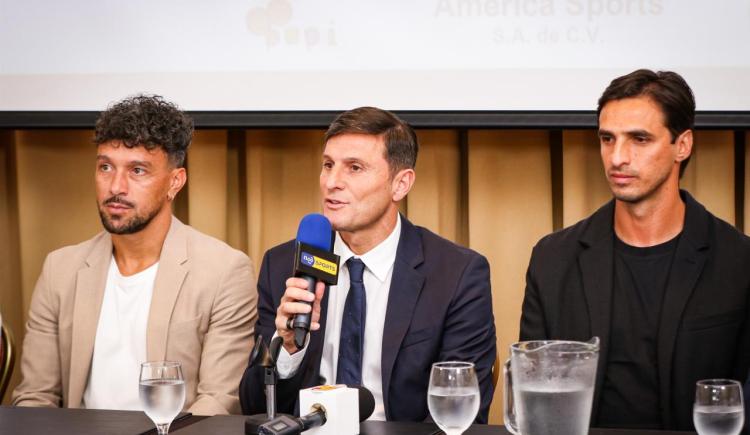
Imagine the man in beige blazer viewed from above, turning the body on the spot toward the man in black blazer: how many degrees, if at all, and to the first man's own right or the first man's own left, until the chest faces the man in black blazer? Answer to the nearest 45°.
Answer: approximately 90° to the first man's own left

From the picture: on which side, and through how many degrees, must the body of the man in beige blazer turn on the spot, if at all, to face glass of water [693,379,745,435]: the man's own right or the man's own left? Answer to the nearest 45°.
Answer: approximately 90° to the man's own left

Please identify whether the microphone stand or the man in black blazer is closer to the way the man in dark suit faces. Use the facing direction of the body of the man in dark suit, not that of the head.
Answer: the microphone stand

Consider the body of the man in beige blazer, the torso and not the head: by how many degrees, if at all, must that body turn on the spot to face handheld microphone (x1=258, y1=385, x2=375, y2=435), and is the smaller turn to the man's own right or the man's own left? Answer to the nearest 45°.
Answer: approximately 45° to the man's own left

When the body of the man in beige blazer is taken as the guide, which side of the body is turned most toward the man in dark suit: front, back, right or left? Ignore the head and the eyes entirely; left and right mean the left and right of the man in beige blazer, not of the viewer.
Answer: left

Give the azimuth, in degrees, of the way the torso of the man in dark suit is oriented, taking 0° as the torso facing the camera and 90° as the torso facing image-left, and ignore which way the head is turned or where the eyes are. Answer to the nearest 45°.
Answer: approximately 45°

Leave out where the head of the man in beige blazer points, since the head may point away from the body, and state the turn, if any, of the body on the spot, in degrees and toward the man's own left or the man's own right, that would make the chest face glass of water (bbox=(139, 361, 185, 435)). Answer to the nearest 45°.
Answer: approximately 45° to the man's own left

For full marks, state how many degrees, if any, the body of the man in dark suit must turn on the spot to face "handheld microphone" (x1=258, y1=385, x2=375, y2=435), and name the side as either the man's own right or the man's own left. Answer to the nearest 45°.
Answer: approximately 45° to the man's own left

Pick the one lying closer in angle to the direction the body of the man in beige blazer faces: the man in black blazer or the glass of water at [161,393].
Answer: the glass of water
